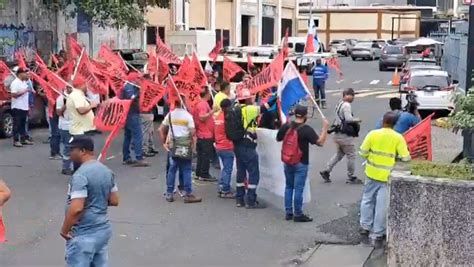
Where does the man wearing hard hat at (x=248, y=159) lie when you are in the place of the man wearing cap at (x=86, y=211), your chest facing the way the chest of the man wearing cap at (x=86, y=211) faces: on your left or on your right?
on your right

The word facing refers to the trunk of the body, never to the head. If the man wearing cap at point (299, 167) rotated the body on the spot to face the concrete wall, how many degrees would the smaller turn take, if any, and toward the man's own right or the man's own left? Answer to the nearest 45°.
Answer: approximately 90° to the man's own right
